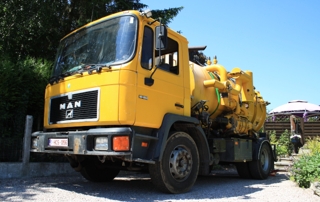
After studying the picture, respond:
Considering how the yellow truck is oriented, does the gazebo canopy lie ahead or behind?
behind

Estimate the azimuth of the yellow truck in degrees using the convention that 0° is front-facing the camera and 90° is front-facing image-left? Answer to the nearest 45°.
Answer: approximately 45°

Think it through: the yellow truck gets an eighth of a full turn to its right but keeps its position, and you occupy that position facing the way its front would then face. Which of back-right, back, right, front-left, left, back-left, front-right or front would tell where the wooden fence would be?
back-right

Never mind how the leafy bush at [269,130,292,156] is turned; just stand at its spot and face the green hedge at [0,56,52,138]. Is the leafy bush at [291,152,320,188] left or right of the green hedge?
left

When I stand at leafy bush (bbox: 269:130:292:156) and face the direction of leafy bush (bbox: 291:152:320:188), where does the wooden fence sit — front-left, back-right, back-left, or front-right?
back-left

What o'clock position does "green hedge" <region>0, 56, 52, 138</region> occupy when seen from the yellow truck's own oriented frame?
The green hedge is roughly at 3 o'clock from the yellow truck.

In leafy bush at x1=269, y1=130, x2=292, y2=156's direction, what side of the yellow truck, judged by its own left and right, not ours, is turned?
back
